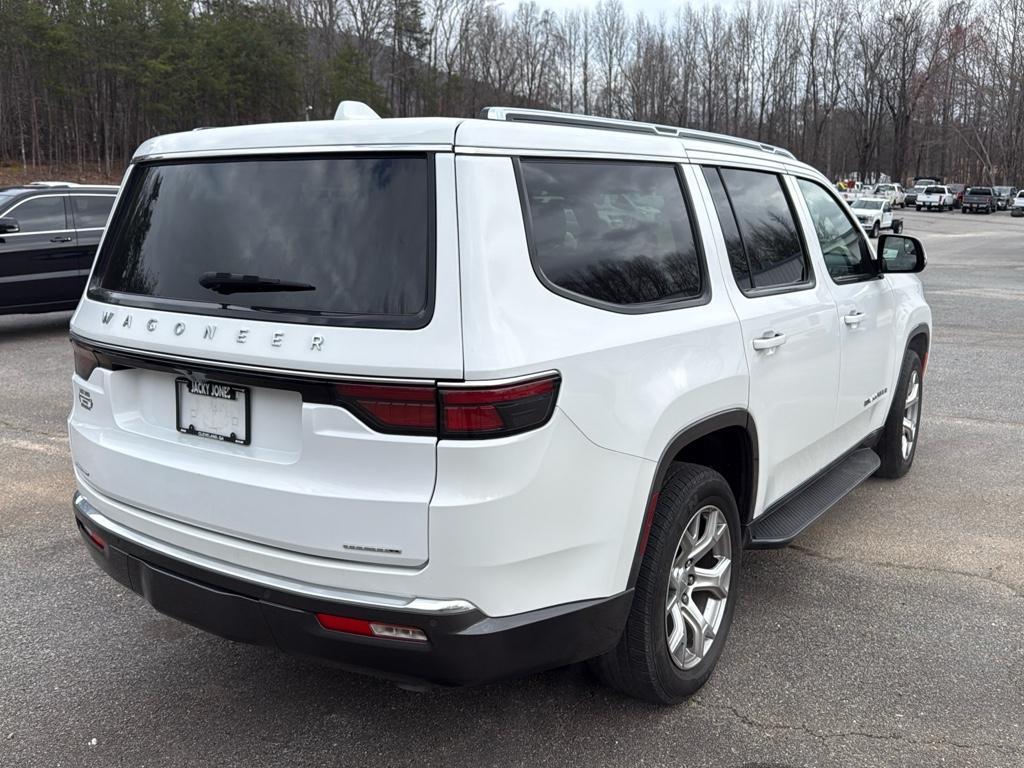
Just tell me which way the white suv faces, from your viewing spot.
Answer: facing away from the viewer and to the right of the viewer

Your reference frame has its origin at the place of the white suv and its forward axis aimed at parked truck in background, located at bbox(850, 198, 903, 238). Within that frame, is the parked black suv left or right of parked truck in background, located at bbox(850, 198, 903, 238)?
left

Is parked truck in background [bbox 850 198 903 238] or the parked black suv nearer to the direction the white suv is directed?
the parked truck in background

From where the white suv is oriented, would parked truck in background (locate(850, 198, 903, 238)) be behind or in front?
in front

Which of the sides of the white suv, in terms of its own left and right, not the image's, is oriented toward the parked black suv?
left
